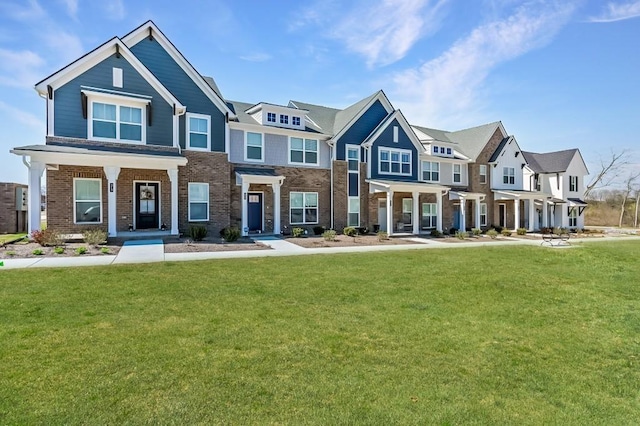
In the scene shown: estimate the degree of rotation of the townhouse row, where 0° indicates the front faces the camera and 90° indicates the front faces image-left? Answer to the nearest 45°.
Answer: approximately 315°
